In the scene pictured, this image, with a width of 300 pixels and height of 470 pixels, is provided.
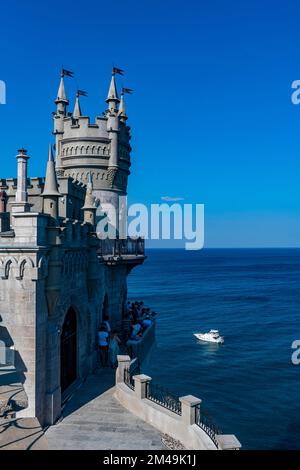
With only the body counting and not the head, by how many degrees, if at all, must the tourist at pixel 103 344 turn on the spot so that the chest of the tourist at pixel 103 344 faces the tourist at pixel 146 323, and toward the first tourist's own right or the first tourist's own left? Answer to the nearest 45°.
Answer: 0° — they already face them

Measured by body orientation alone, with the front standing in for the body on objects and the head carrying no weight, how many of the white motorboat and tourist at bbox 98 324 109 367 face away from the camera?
1

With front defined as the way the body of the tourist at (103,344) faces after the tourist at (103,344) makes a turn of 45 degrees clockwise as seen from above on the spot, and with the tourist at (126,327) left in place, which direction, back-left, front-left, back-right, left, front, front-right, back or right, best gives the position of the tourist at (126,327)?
front-left

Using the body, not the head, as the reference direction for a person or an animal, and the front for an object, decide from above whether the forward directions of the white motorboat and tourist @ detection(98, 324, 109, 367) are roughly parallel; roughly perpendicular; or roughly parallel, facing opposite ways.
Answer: roughly perpendicular

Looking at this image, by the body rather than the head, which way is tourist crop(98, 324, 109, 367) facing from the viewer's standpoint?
away from the camera

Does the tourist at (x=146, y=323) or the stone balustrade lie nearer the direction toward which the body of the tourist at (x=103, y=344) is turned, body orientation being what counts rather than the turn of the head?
the tourist
